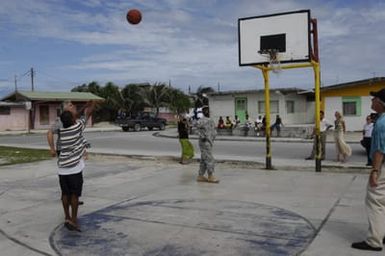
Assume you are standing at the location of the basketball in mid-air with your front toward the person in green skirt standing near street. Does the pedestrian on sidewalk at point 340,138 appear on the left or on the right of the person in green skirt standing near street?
right

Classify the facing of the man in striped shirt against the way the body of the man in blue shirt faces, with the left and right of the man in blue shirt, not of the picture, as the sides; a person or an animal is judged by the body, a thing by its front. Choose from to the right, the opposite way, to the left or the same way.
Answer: to the right

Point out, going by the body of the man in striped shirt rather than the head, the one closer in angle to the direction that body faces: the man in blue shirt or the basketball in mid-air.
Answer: the basketball in mid-air

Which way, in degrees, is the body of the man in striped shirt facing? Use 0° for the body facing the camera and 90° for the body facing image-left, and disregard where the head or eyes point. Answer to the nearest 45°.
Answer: approximately 225°

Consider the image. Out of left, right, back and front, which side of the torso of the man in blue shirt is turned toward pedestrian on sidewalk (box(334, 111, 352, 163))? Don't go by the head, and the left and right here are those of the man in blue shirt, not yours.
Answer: right

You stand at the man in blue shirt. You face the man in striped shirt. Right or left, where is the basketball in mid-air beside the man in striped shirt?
right

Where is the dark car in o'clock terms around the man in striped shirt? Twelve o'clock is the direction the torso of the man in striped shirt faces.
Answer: The dark car is roughly at 11 o'clock from the man in striped shirt.

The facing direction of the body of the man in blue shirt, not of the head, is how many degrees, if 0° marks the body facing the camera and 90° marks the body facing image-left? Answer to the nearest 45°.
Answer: approximately 90°

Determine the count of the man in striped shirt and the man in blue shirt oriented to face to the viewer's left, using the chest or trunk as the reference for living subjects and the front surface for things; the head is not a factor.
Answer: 1

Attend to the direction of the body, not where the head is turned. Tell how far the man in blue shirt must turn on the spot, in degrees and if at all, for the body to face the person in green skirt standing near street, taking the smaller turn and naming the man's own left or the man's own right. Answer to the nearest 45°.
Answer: approximately 45° to the man's own right
